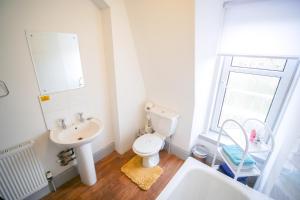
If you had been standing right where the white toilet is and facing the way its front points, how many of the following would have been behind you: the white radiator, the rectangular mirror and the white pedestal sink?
0

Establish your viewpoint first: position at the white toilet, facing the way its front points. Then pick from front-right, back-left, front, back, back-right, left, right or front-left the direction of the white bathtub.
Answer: left

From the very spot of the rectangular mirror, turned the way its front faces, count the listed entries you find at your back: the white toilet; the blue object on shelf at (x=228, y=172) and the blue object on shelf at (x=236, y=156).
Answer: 0

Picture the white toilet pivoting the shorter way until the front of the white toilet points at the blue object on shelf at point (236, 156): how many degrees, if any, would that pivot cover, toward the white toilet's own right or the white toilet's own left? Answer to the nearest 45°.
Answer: approximately 90° to the white toilet's own left

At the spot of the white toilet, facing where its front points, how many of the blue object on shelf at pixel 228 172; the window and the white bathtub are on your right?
0

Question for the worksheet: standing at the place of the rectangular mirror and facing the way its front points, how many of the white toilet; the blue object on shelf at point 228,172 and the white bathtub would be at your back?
0

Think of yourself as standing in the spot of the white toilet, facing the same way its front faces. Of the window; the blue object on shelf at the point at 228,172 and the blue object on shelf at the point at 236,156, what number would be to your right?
0

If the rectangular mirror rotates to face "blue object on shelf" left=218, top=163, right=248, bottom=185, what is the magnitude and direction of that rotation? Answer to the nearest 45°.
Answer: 0° — it already faces it

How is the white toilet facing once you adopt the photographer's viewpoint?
facing the viewer and to the left of the viewer

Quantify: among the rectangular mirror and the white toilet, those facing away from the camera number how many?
0

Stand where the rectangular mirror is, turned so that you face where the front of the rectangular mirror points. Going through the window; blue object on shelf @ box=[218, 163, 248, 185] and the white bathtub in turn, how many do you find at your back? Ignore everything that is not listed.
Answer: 0

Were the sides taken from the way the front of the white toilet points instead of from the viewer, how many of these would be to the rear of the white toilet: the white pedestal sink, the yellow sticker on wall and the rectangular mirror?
0

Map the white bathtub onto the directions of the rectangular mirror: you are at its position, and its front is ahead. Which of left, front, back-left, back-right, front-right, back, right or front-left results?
front
